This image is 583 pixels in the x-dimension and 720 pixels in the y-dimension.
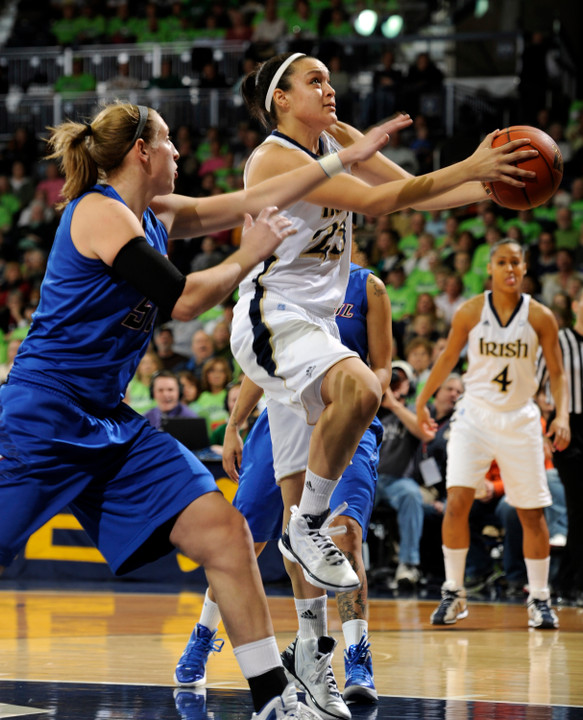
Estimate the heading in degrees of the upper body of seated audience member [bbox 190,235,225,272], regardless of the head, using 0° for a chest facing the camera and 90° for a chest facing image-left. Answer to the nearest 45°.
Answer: approximately 0°

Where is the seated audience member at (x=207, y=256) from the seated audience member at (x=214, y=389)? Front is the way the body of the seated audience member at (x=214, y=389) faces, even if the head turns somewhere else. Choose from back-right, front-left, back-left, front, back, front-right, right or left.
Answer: back

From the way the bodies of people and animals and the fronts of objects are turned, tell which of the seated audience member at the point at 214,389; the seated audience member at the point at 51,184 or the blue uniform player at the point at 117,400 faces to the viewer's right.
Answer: the blue uniform player

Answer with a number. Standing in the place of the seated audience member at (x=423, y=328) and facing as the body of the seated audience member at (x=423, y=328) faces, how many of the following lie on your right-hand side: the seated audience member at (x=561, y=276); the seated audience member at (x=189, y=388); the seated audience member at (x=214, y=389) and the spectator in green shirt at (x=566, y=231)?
2

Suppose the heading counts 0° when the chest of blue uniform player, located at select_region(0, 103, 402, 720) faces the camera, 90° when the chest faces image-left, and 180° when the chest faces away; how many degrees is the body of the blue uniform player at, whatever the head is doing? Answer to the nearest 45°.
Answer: approximately 270°

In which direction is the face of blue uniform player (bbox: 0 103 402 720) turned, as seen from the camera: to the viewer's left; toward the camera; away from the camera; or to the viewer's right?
to the viewer's right

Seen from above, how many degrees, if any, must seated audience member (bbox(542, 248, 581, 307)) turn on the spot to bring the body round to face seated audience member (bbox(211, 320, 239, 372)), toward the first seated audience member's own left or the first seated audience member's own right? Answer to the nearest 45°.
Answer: approximately 90° to the first seated audience member's own right

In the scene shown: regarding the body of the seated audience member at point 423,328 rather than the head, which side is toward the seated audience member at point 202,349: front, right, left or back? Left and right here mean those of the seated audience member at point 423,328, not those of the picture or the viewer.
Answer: right
